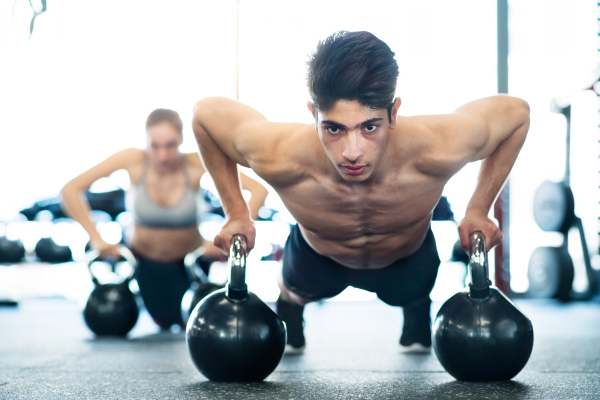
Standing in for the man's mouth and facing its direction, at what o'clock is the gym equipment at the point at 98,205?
The gym equipment is roughly at 5 o'clock from the man's mouth.

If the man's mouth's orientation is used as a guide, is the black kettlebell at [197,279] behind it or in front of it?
behind

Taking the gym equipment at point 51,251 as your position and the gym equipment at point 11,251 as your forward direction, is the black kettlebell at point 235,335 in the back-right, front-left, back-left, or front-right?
back-left

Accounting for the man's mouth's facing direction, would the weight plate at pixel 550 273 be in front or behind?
behind

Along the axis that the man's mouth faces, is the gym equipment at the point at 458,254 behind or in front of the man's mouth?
behind

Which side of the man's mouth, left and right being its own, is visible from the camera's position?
front
